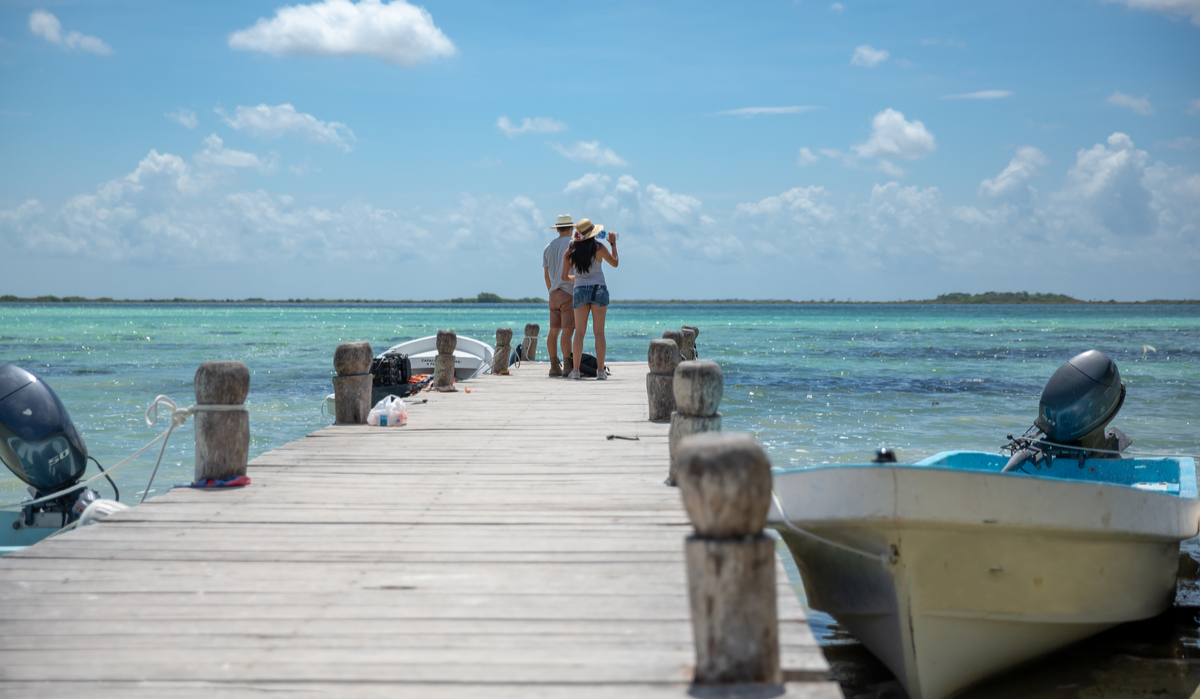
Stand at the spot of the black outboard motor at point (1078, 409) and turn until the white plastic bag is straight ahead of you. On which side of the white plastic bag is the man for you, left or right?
right

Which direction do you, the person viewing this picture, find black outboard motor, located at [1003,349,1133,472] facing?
facing the viewer and to the left of the viewer

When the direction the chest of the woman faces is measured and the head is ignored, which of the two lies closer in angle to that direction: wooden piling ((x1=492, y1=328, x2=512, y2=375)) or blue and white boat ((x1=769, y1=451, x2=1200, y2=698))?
the wooden piling

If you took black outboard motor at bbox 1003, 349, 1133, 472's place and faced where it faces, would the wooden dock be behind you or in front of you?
in front

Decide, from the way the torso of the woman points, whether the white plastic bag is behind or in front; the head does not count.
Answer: behind

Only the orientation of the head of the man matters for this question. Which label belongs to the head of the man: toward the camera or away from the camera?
away from the camera

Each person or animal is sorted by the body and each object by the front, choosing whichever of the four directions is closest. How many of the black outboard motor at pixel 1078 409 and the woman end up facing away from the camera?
1

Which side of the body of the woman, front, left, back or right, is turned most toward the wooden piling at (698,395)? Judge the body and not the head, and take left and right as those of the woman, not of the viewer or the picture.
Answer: back

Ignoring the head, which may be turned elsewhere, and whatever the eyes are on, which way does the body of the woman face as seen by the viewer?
away from the camera
